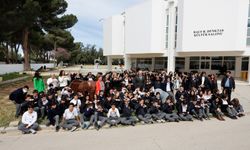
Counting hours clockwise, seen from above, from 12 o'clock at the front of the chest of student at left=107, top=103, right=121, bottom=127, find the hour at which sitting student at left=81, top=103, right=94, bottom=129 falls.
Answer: The sitting student is roughly at 3 o'clock from the student.

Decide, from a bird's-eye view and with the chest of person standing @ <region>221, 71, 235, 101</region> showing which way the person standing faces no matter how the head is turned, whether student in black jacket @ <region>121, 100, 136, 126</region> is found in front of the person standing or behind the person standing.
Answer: in front

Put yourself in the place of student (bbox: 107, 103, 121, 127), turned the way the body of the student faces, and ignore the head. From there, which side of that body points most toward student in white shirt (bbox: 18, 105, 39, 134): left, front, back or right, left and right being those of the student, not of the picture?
right

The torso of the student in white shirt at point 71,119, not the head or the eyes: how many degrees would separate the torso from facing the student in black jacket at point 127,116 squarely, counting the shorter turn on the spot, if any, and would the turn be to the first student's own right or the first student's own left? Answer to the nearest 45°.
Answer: approximately 90° to the first student's own left

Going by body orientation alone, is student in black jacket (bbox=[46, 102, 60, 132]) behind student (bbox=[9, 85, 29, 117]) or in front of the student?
in front

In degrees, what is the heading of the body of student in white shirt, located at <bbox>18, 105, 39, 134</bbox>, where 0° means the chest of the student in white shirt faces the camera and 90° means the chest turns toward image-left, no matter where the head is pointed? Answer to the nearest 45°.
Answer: approximately 0°

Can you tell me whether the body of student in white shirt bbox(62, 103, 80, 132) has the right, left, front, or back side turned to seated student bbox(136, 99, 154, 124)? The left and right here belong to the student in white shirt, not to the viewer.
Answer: left

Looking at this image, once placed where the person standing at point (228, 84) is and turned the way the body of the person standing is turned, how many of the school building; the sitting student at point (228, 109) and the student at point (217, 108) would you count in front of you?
2

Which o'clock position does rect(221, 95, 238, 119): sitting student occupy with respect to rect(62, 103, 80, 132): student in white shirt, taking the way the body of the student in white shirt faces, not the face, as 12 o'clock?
The sitting student is roughly at 9 o'clock from the student in white shirt.

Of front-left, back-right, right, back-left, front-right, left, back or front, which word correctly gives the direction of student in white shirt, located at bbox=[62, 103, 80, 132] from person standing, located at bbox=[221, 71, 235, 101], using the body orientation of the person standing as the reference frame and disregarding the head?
front-right

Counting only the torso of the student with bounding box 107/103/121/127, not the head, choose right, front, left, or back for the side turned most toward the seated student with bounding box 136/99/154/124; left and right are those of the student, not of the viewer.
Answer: left
